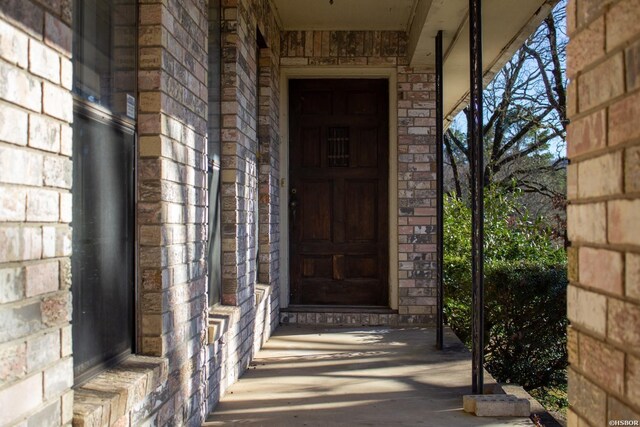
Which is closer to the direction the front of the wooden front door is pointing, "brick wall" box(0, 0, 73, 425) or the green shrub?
the brick wall

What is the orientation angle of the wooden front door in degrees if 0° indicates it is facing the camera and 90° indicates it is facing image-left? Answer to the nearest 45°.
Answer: approximately 0°

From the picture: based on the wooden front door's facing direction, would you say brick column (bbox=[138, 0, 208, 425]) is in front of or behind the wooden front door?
in front

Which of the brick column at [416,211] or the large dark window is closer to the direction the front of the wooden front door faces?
the large dark window

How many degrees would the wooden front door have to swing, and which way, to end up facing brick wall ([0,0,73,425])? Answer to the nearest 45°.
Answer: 0° — it already faces it

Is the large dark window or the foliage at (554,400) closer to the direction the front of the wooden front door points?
the large dark window

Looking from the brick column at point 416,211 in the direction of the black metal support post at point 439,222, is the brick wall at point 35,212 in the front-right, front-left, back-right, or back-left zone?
front-right

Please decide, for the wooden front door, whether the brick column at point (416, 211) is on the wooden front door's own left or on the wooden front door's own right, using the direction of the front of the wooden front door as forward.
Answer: on the wooden front door's own left

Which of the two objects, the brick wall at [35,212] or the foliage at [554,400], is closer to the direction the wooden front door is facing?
the brick wall

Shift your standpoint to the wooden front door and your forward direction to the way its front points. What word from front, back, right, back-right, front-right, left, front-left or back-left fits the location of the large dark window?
front

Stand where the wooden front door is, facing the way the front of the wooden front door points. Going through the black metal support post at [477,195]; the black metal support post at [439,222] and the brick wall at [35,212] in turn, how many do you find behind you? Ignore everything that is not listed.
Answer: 0

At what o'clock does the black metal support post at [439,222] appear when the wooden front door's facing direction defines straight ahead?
The black metal support post is roughly at 11 o'clock from the wooden front door.

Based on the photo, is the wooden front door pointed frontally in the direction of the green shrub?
no

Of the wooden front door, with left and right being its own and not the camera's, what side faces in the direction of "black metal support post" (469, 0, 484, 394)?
front
